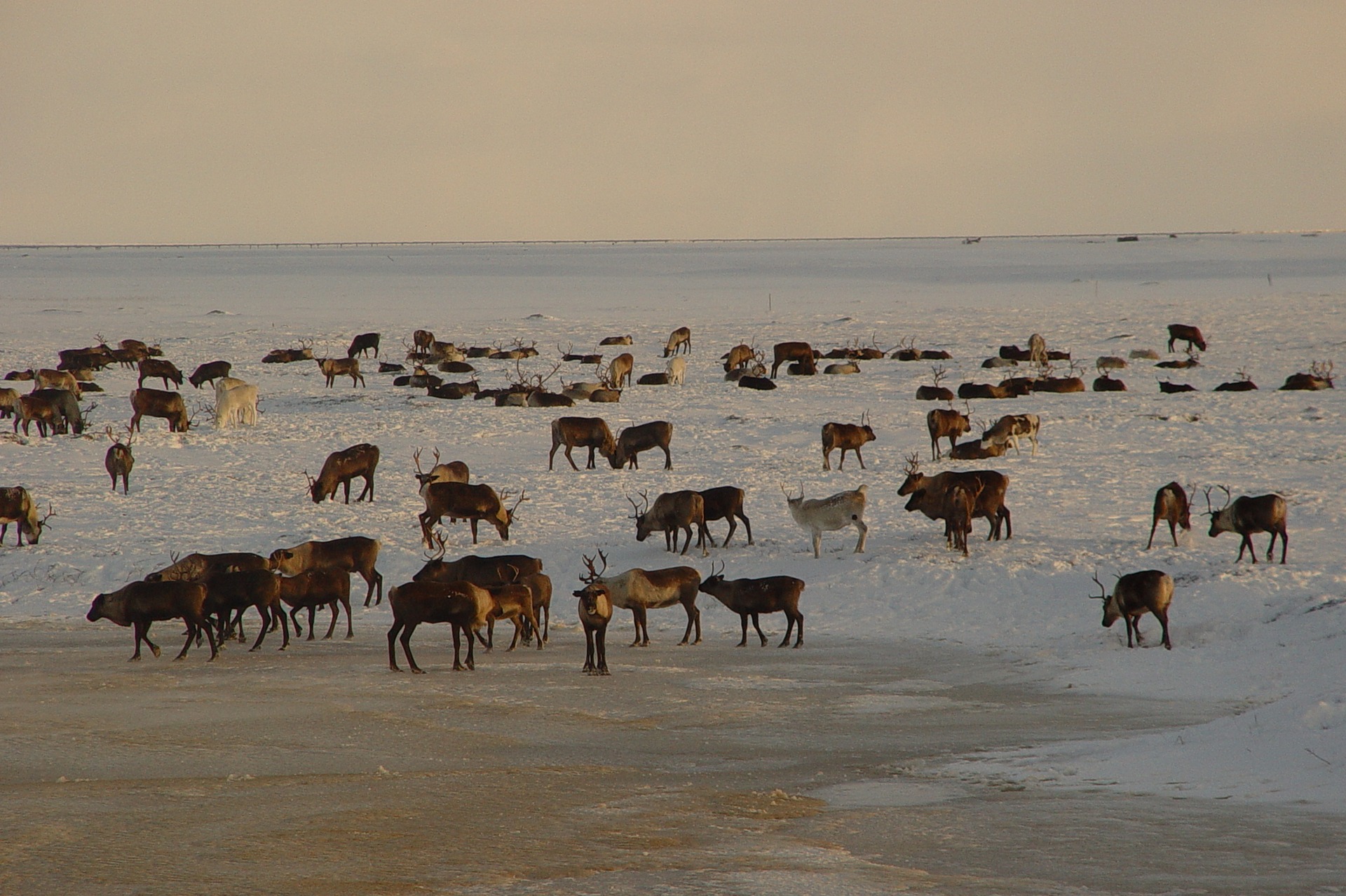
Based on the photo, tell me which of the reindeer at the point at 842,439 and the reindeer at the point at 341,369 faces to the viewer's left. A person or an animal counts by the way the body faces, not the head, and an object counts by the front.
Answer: the reindeer at the point at 341,369

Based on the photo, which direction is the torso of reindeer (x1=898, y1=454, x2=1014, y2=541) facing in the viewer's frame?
to the viewer's left

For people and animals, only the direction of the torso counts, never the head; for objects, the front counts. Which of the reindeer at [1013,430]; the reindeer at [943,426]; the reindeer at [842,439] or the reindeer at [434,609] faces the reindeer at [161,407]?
the reindeer at [1013,430]

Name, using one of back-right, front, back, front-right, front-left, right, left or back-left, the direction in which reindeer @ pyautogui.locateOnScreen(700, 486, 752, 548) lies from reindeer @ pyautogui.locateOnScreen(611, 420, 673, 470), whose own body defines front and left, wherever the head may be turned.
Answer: left

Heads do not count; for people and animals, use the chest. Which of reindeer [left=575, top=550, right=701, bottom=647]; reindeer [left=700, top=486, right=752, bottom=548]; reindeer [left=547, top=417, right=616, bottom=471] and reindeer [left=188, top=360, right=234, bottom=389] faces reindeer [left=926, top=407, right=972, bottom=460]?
reindeer [left=547, top=417, right=616, bottom=471]

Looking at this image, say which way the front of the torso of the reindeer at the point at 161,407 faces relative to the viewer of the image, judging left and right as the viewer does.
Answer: facing to the right of the viewer

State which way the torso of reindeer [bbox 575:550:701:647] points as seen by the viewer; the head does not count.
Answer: to the viewer's left

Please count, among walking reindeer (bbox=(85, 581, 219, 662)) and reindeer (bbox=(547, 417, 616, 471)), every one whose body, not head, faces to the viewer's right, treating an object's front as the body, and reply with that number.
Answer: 1

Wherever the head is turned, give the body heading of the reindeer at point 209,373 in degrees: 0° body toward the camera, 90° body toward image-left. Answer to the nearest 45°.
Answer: approximately 90°

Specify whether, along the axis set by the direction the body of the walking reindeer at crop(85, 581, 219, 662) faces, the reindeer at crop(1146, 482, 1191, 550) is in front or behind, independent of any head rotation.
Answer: behind

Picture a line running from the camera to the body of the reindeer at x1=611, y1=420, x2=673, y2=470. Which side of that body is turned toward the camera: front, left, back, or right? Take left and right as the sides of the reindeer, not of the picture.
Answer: left

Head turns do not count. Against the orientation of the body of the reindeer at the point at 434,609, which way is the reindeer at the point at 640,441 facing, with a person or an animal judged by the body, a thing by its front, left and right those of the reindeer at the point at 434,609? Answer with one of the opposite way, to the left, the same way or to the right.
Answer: the opposite way

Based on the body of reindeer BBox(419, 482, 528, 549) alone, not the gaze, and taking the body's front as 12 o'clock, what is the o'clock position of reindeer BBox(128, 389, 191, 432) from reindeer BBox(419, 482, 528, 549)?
reindeer BBox(128, 389, 191, 432) is roughly at 8 o'clock from reindeer BBox(419, 482, 528, 549).

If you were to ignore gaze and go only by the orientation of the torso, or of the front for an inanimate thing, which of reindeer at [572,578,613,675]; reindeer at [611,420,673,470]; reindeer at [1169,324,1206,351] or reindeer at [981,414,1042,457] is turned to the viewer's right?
reindeer at [1169,324,1206,351]
